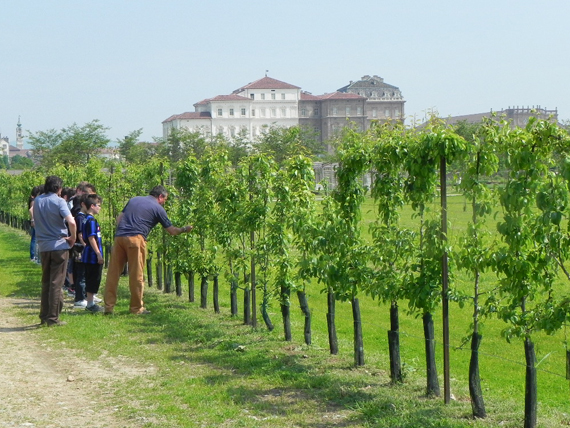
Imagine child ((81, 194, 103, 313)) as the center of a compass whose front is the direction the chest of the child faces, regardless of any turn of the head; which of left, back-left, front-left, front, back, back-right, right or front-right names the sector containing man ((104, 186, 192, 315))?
front-right

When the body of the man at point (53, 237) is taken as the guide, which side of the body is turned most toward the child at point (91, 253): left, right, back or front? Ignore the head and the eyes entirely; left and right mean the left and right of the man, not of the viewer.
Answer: front

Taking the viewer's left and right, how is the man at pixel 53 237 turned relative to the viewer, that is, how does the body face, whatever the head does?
facing away from the viewer and to the right of the viewer

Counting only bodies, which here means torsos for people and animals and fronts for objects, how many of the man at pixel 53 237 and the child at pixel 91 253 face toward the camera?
0

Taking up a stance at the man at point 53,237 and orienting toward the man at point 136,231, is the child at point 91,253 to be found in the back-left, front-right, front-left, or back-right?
front-left

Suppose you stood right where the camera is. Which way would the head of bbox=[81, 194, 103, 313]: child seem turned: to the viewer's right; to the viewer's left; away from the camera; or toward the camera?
to the viewer's right

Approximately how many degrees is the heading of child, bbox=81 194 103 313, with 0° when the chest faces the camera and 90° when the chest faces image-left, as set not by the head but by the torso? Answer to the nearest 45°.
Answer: approximately 270°

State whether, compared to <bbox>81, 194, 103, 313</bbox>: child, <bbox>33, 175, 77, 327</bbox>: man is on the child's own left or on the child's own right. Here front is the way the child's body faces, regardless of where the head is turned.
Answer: on the child's own right

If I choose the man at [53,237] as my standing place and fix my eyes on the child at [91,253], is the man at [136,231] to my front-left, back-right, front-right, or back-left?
front-right
